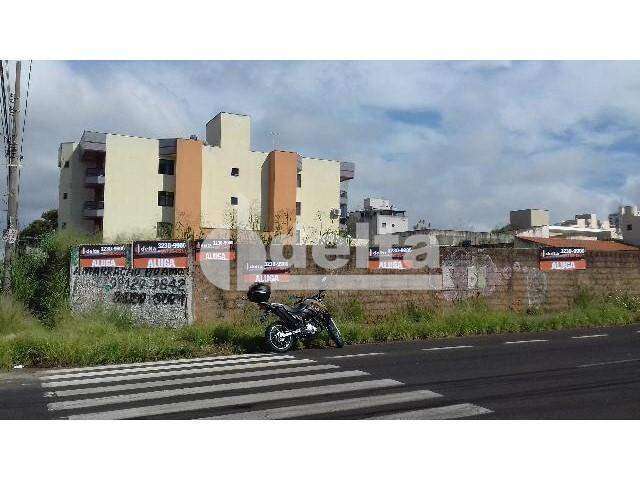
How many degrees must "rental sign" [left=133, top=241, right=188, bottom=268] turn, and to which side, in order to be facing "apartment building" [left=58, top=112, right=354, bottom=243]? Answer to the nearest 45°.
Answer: approximately 180°

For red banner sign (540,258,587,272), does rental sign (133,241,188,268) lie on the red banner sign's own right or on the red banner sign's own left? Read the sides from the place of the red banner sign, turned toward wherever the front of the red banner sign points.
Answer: on the red banner sign's own right

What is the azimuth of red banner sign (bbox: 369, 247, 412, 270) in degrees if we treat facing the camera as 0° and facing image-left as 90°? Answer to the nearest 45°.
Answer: approximately 0°

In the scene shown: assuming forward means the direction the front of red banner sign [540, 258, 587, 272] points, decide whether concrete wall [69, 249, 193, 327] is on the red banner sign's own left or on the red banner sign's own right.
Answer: on the red banner sign's own right

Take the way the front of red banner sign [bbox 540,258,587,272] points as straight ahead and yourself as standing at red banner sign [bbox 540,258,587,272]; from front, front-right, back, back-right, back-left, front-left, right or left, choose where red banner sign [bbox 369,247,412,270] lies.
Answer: front-right

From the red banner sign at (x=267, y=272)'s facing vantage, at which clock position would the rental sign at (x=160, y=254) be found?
The rental sign is roughly at 3 o'clock from the red banner sign.

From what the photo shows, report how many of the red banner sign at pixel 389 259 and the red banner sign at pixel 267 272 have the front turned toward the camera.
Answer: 2

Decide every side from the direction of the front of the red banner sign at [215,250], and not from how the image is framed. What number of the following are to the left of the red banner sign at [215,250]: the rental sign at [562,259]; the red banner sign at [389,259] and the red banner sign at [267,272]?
3
